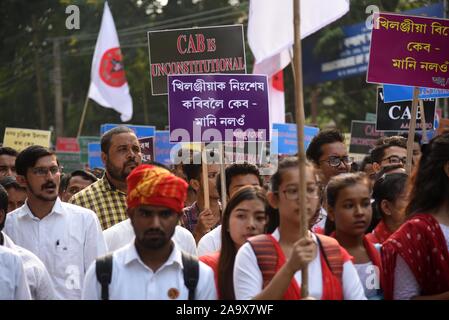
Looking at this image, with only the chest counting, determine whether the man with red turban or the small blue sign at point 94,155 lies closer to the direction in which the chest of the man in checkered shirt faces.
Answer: the man with red turban

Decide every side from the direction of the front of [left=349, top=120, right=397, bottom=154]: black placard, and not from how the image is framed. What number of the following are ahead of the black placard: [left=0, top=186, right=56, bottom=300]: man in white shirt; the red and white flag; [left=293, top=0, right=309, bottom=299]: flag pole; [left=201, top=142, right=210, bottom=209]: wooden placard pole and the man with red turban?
4

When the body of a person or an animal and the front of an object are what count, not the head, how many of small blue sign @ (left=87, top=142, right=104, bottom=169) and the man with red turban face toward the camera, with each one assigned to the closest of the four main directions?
2

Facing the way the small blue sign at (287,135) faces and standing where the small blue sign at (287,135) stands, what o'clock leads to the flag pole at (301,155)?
The flag pole is roughly at 12 o'clock from the small blue sign.

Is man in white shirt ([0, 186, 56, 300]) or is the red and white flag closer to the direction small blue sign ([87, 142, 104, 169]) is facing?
the man in white shirt

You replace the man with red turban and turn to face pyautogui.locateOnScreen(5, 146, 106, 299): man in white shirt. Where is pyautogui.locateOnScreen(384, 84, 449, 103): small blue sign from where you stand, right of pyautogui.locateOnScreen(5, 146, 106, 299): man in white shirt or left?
right

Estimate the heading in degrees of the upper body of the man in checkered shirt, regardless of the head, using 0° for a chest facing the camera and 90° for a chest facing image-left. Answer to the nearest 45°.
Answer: approximately 315°

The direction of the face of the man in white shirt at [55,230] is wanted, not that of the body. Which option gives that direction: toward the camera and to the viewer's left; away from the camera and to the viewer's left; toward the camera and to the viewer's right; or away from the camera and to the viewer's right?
toward the camera and to the viewer's right

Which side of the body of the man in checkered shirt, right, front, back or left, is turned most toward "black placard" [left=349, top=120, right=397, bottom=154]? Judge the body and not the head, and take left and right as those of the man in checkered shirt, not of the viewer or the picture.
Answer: left

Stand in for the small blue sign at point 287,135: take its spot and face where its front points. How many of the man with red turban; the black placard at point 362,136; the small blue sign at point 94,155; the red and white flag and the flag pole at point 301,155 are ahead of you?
2

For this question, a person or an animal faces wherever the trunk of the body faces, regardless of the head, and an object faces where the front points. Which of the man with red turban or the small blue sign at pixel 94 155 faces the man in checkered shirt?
the small blue sign

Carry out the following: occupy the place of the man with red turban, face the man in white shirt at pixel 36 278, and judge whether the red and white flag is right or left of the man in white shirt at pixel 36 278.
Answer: right

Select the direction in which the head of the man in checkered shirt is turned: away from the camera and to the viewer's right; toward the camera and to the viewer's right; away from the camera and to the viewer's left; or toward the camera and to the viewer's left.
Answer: toward the camera and to the viewer's right

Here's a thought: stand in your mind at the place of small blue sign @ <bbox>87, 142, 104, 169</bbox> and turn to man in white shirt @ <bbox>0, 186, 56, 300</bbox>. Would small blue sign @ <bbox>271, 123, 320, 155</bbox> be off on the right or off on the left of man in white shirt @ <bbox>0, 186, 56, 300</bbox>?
left

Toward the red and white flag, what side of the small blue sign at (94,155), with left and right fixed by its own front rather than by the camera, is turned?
back
